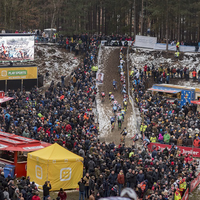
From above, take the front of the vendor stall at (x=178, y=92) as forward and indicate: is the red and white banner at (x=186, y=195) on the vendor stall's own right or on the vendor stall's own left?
on the vendor stall's own left

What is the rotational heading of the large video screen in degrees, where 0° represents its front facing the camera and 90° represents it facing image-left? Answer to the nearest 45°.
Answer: approximately 0°

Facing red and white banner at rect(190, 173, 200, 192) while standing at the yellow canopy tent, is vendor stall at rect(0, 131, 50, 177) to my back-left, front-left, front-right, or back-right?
back-left

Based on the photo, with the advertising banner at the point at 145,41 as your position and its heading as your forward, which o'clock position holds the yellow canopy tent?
The yellow canopy tent is roughly at 12 o'clock from the advertising banner.
